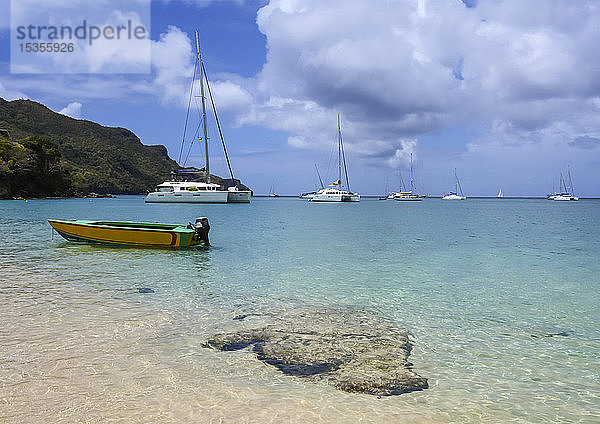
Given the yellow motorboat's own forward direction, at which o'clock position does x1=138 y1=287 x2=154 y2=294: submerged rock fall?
The submerged rock is roughly at 9 o'clock from the yellow motorboat.

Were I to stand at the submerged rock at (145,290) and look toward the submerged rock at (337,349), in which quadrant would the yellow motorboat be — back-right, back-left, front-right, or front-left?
back-left

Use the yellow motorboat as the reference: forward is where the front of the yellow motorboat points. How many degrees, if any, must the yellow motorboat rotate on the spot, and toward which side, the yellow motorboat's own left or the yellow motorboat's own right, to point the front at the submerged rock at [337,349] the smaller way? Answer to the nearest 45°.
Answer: approximately 90° to the yellow motorboat's own left

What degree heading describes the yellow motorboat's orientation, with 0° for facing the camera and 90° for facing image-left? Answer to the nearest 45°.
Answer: approximately 90°

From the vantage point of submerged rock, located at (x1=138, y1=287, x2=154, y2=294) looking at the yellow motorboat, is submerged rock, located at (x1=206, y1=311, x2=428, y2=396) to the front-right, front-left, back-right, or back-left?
back-right
